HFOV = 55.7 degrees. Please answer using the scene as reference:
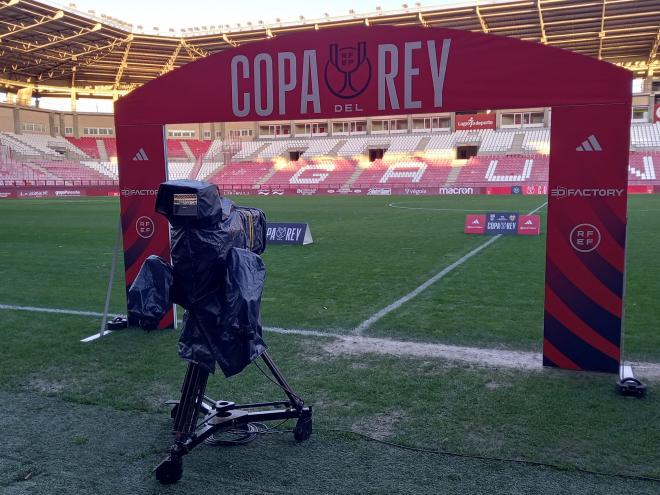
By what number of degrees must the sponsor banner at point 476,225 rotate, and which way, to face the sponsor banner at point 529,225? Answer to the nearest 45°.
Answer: approximately 90° to its left

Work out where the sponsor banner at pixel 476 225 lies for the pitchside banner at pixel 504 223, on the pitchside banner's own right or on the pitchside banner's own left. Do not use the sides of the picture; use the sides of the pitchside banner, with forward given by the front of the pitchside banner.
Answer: on the pitchside banner's own right

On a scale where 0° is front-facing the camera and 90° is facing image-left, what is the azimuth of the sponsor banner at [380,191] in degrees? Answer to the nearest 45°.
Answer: approximately 0°

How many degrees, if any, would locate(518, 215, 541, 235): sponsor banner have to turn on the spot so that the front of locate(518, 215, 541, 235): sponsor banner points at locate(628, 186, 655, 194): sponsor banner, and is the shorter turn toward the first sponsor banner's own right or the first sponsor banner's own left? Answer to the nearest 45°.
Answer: approximately 180°

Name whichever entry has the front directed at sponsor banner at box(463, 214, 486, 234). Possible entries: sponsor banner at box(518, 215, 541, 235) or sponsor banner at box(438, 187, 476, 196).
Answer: sponsor banner at box(438, 187, 476, 196)

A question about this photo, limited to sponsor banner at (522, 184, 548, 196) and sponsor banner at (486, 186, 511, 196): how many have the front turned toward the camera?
2
